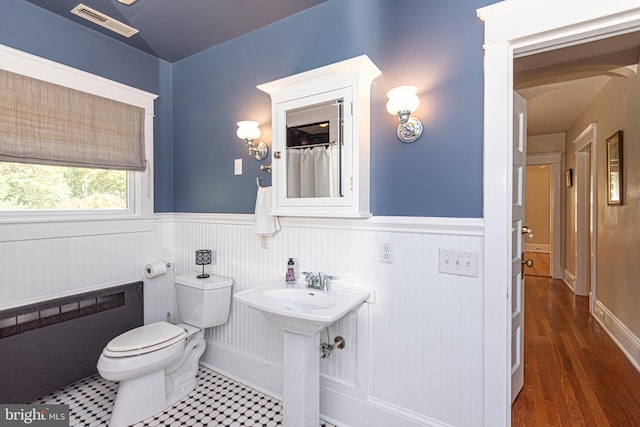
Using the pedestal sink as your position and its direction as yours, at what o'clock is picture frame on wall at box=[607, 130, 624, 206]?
The picture frame on wall is roughly at 7 o'clock from the pedestal sink.

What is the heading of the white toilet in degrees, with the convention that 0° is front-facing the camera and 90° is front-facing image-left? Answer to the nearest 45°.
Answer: approximately 45°

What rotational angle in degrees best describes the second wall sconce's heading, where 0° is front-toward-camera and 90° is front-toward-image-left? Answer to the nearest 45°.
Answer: approximately 45°

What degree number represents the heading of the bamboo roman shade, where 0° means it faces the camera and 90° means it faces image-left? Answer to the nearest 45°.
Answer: approximately 315°

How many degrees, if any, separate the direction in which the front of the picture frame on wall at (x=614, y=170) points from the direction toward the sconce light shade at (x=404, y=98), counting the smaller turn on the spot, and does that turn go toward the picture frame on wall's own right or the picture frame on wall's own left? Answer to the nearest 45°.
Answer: approximately 90° to the picture frame on wall's own left

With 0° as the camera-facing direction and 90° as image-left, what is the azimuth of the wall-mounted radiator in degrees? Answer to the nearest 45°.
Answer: approximately 315°

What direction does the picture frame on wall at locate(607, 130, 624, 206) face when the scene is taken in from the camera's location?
facing to the left of the viewer

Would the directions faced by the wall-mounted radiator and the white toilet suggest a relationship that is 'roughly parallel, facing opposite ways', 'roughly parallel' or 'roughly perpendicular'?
roughly perpendicular
